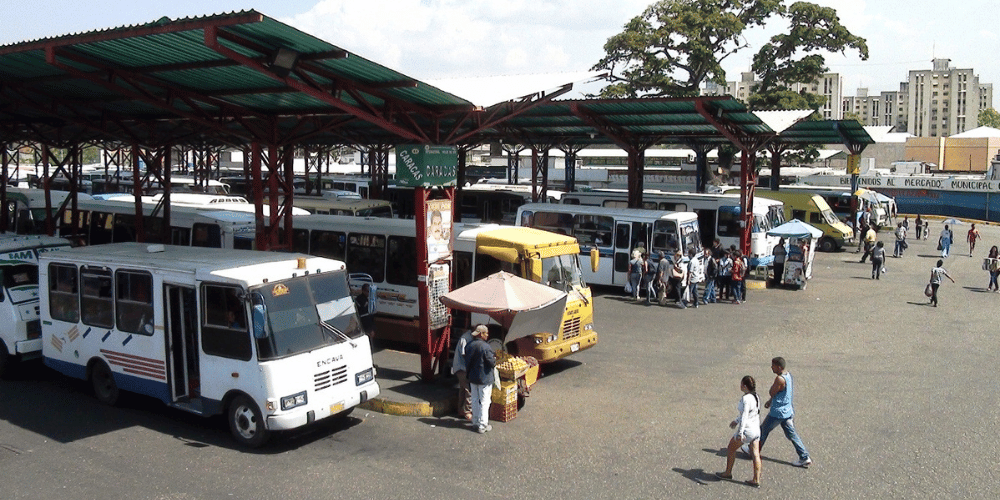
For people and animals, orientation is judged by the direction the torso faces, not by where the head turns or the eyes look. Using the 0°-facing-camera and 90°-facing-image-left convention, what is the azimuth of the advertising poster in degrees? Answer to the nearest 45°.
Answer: approximately 315°

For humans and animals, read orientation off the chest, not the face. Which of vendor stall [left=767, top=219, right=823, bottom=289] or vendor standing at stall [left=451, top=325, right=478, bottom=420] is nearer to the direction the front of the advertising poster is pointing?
the vendor standing at stall

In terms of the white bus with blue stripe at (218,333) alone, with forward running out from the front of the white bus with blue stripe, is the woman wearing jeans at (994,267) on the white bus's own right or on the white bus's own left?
on the white bus's own left
